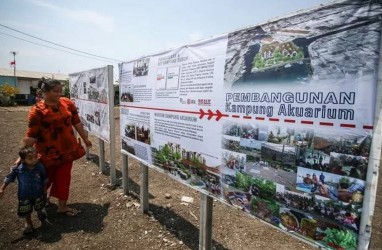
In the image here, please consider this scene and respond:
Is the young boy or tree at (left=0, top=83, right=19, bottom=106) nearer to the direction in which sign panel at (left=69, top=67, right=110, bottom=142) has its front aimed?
the young boy

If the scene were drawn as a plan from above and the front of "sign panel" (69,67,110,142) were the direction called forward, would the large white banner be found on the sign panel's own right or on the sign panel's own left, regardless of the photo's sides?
on the sign panel's own left

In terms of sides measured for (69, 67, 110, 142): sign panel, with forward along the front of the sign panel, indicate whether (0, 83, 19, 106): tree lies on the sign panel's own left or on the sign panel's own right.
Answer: on the sign panel's own right

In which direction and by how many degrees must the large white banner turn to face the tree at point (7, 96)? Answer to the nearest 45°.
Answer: approximately 90° to its right

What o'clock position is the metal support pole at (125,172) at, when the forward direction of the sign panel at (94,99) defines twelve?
The metal support pole is roughly at 10 o'clock from the sign panel.

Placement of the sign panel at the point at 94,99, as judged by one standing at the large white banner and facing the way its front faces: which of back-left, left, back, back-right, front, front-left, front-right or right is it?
right

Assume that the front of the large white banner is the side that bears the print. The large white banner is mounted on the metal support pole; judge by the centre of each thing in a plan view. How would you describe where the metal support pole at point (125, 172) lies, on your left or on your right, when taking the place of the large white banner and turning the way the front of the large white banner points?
on your right

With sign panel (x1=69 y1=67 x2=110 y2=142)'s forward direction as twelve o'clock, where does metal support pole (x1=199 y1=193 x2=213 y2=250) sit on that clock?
The metal support pole is roughly at 10 o'clock from the sign panel.

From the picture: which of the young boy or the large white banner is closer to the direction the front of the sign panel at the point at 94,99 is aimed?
the young boy

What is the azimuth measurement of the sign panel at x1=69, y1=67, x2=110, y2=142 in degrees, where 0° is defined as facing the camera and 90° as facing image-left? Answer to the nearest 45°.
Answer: approximately 45°

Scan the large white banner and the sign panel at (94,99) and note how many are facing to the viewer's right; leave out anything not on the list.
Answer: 0

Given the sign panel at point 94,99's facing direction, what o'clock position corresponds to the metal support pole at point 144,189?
The metal support pole is roughly at 10 o'clock from the sign panel.

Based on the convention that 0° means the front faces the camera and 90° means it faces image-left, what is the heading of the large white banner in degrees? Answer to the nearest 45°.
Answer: approximately 45°
